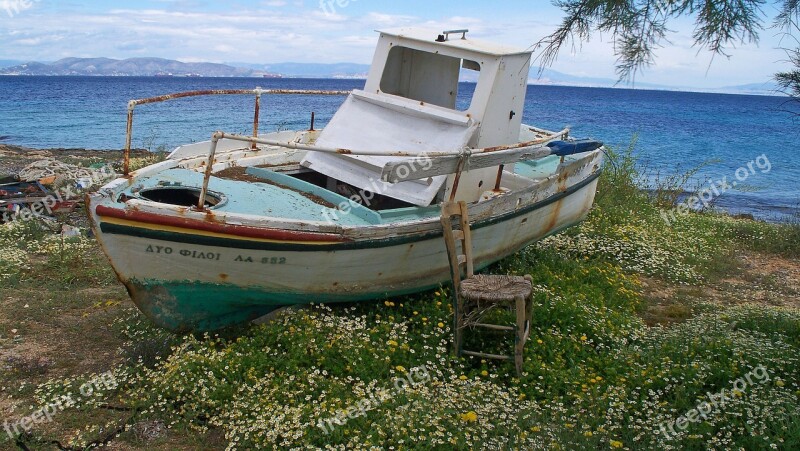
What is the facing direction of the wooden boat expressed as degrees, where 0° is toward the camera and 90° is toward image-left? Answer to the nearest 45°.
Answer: approximately 45°
